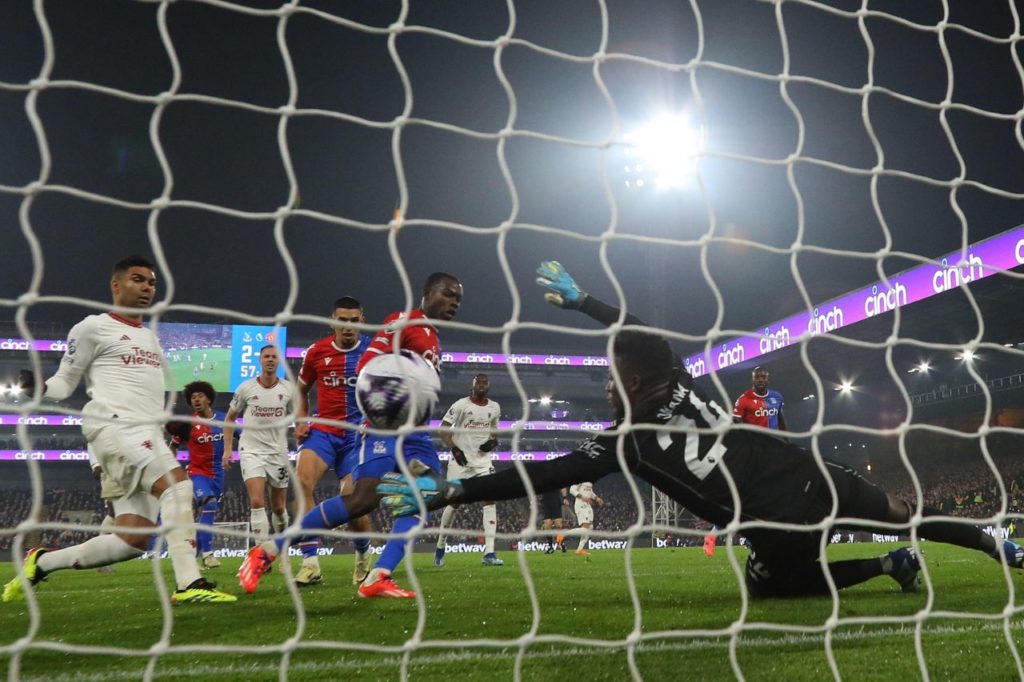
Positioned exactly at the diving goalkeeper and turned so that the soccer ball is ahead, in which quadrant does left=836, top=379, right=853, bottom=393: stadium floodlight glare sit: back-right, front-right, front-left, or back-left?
back-right

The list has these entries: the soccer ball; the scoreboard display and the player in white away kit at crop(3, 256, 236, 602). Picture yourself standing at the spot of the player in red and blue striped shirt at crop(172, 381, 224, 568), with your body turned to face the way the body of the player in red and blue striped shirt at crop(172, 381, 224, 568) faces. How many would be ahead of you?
2

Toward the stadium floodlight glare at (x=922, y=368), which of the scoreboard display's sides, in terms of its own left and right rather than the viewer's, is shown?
left

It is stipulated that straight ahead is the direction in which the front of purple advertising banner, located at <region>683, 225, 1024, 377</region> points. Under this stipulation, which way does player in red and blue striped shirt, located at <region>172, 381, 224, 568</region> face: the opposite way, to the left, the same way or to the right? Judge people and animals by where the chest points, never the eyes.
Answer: to the left

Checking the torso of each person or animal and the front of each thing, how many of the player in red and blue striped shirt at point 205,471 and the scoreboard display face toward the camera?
2

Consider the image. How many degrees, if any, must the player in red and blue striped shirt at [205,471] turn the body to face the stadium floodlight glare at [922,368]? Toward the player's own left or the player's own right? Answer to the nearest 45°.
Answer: approximately 135° to the player's own left

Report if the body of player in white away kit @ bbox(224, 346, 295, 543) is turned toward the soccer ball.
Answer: yes

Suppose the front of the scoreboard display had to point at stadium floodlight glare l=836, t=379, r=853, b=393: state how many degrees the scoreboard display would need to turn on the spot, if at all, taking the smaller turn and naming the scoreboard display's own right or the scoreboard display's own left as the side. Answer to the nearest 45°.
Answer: approximately 90° to the scoreboard display's own left

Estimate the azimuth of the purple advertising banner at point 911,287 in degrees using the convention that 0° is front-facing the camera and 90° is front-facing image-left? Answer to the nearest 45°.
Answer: approximately 45°

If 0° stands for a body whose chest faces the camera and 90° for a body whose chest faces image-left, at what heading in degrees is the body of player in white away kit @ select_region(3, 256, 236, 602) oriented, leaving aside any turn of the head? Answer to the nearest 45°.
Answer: approximately 315°

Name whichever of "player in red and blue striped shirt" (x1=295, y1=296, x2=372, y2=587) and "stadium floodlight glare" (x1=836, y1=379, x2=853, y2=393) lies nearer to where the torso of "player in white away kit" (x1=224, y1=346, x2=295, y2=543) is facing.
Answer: the player in red and blue striped shirt

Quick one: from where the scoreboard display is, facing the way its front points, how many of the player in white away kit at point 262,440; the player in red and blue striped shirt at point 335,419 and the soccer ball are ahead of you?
3

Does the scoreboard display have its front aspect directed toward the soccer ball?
yes
